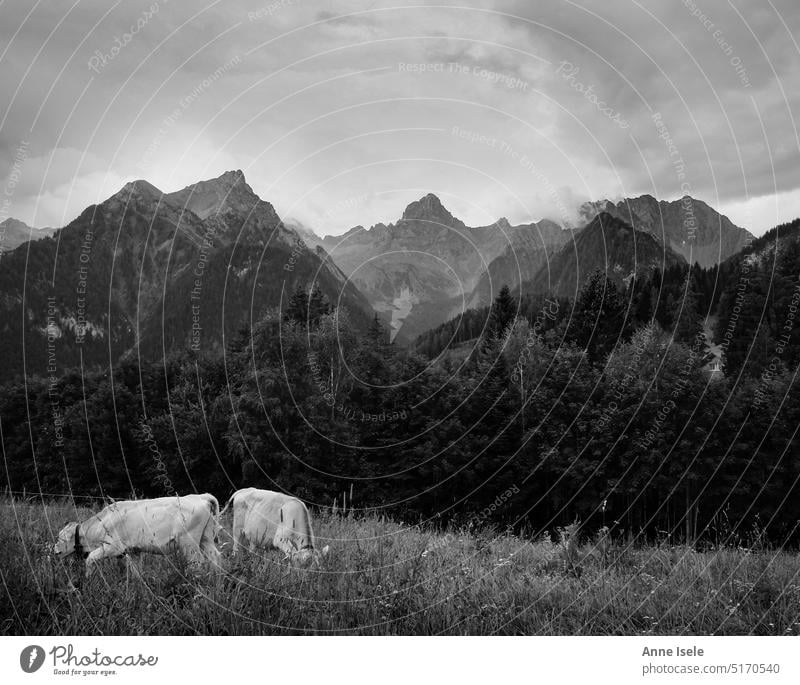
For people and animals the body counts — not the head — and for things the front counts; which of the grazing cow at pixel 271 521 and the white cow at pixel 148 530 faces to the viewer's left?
the white cow

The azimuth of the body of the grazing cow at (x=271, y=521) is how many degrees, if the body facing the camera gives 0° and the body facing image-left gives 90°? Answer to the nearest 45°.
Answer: approximately 315°

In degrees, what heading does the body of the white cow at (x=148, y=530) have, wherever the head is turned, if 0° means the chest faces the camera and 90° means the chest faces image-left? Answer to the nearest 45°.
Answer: approximately 90°

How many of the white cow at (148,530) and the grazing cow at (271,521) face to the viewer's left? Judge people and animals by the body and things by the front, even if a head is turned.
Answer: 1

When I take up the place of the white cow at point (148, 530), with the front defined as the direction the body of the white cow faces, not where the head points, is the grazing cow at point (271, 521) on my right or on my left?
on my right
